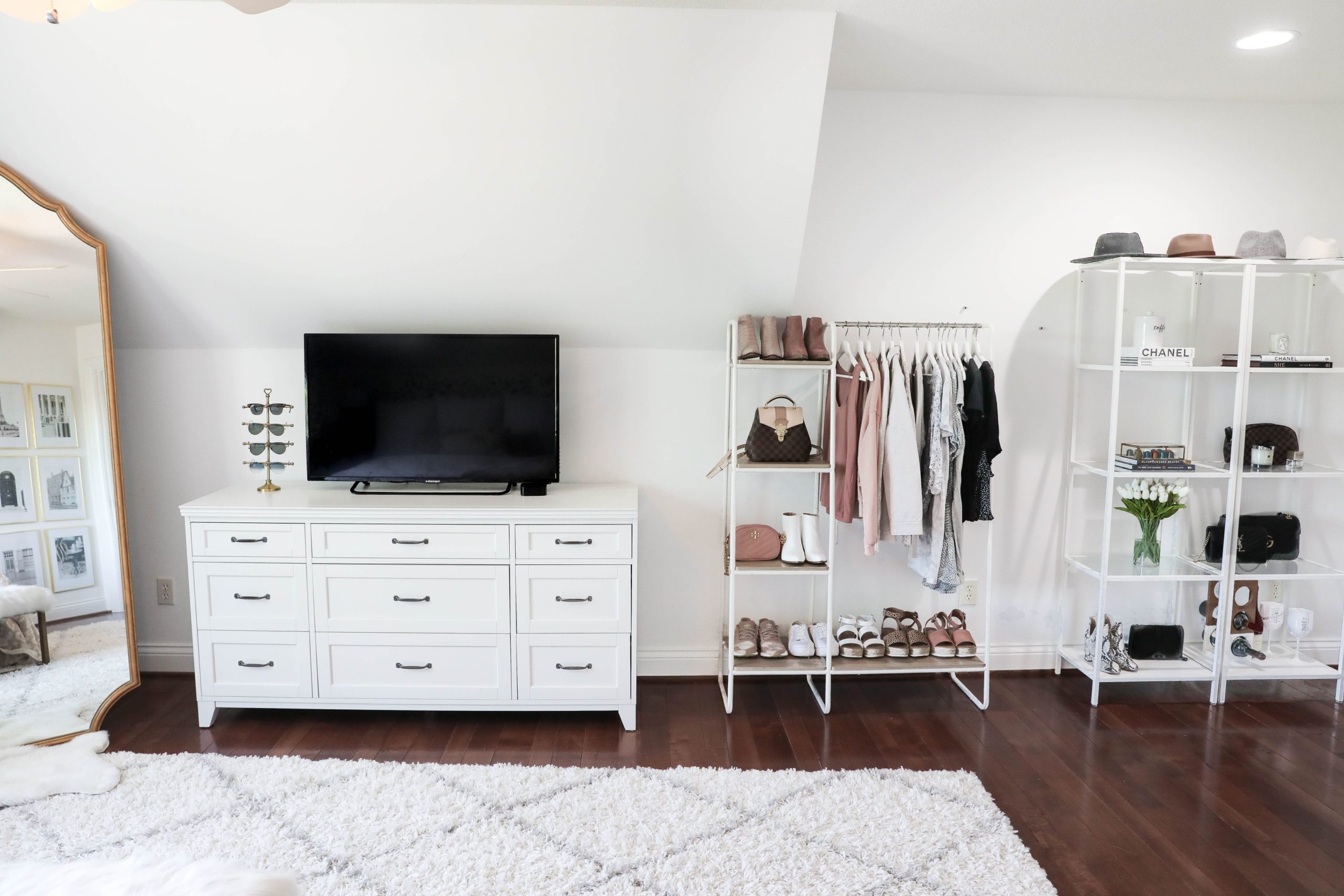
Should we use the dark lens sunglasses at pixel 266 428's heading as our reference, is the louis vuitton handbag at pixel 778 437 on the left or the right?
on its left

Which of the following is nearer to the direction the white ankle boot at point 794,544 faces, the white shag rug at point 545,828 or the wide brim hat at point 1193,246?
the white shag rug

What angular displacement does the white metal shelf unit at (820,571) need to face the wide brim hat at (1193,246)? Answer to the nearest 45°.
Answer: approximately 90° to its left

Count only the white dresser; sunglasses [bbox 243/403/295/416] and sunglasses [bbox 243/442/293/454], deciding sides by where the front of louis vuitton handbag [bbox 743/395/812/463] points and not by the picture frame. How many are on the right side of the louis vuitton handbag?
3

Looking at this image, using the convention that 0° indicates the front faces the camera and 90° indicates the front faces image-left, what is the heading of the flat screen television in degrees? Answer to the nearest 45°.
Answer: approximately 0°

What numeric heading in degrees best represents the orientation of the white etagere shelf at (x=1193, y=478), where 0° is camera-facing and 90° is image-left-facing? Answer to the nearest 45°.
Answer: approximately 0°
